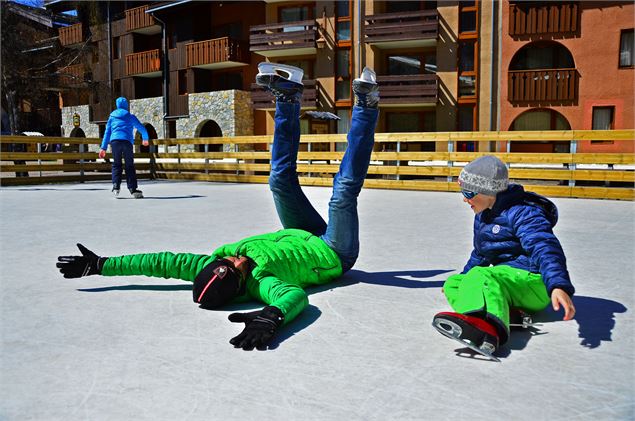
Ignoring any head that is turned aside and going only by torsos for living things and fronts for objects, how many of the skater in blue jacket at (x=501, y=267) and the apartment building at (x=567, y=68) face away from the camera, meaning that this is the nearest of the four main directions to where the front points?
0

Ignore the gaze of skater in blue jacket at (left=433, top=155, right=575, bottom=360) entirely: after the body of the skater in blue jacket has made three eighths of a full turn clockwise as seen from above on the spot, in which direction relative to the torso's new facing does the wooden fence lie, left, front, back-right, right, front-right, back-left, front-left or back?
front

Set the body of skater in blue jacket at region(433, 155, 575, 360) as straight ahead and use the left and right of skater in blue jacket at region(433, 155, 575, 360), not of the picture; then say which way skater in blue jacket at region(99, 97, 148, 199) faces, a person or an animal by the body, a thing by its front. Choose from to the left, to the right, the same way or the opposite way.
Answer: to the right

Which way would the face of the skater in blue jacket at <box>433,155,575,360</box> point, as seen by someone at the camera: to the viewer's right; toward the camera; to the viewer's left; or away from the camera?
to the viewer's left

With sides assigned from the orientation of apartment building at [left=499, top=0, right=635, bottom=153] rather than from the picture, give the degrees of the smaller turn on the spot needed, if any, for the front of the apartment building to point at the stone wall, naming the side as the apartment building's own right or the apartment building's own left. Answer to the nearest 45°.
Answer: approximately 90° to the apartment building's own right

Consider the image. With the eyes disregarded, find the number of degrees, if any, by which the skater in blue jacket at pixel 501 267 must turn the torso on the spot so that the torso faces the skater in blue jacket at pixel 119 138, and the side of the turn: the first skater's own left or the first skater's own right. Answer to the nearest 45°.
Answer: approximately 90° to the first skater's own right

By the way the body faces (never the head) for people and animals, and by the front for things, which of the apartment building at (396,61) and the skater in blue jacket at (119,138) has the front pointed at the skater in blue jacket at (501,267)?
the apartment building

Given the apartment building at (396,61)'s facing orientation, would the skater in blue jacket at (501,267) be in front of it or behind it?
in front

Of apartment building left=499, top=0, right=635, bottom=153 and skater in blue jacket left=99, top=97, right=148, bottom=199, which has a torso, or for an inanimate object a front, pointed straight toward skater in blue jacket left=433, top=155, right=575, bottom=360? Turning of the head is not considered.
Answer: the apartment building

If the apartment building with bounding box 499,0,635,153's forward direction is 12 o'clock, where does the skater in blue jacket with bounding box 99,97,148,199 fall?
The skater in blue jacket is roughly at 1 o'clock from the apartment building.

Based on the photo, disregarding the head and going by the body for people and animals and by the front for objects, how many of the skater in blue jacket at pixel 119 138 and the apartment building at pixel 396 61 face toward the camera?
1

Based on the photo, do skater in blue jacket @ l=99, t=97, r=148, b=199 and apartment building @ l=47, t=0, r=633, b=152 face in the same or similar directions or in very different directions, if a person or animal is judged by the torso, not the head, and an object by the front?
very different directions

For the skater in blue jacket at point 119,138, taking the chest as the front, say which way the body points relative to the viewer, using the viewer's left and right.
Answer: facing away from the viewer

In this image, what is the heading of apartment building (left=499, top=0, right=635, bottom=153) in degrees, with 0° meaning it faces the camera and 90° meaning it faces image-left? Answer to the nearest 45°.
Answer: approximately 0°

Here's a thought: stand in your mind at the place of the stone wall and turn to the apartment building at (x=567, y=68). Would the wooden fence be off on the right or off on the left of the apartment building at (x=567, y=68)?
right

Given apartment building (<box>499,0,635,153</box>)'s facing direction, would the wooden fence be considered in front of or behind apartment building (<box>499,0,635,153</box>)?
in front

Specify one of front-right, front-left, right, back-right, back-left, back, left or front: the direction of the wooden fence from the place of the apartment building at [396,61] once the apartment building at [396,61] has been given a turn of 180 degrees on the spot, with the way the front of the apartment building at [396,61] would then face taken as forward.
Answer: back
